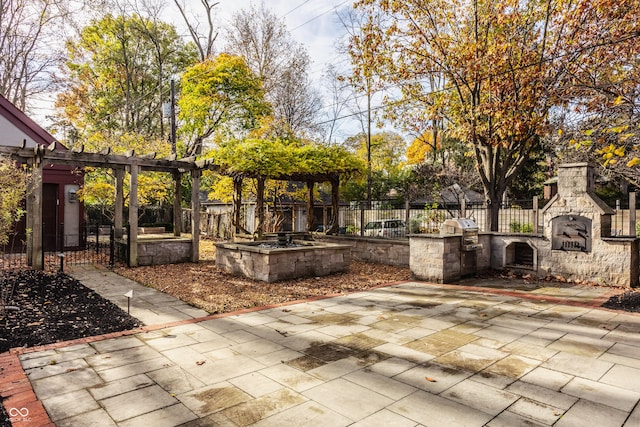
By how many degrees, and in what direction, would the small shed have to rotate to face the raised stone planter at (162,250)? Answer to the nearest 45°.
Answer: approximately 45° to its left

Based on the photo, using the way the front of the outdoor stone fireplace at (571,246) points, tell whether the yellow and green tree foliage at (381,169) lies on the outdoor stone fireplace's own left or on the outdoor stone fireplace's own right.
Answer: on the outdoor stone fireplace's own right

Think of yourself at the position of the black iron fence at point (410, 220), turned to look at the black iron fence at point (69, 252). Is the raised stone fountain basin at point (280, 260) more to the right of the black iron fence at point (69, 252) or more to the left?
left

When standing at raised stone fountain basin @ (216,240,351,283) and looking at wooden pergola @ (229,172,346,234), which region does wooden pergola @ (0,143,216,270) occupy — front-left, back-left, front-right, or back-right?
front-left

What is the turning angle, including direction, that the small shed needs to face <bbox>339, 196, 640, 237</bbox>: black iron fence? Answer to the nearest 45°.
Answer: approximately 45° to its left

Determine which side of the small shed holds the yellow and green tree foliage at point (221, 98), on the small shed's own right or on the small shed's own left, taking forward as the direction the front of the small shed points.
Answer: on the small shed's own left

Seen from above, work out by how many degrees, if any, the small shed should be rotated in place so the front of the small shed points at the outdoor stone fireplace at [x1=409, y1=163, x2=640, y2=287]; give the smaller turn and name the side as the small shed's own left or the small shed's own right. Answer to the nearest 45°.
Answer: approximately 45° to the small shed's own left

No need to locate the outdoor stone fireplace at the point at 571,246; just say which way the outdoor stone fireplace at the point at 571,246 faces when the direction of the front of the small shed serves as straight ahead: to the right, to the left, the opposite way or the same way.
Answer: to the right

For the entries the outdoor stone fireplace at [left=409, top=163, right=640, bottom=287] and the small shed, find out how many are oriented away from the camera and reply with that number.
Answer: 0

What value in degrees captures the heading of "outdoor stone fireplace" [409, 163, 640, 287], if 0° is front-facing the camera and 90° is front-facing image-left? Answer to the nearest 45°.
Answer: approximately 45°
